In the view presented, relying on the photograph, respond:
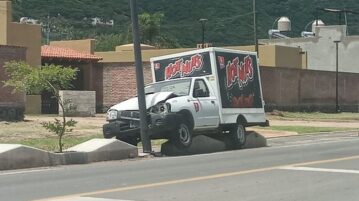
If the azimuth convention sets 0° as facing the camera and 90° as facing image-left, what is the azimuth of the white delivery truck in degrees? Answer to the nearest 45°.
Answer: approximately 45°

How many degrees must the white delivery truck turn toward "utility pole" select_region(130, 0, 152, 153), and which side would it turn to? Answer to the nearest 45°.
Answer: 0° — it already faces it
